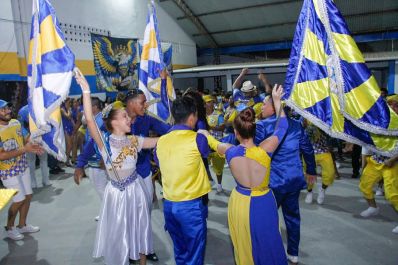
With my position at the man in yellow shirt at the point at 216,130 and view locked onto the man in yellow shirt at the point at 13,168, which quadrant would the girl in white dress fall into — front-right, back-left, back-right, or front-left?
front-left

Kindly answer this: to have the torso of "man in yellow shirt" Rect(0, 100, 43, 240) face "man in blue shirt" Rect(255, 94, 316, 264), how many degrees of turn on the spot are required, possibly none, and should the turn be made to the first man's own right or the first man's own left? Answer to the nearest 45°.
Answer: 0° — they already face them

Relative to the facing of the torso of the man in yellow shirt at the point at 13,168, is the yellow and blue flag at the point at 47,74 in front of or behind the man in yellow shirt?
in front

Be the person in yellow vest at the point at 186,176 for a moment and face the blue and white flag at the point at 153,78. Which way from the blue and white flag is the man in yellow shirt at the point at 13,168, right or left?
left

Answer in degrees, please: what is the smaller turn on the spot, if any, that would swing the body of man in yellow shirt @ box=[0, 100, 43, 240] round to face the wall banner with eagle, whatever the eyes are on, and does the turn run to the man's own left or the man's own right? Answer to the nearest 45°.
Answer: approximately 90° to the man's own left

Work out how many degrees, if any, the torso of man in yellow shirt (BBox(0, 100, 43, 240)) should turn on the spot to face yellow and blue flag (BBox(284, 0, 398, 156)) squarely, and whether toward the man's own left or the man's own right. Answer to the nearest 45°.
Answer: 0° — they already face it

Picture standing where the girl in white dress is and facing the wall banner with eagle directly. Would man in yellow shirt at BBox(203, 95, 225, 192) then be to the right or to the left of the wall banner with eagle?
right

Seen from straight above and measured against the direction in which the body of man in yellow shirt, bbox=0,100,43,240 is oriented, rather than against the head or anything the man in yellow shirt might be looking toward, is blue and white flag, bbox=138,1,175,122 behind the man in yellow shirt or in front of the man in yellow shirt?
in front

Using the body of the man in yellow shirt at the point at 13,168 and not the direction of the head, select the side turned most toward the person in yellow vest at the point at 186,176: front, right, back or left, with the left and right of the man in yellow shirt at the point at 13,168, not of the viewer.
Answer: front

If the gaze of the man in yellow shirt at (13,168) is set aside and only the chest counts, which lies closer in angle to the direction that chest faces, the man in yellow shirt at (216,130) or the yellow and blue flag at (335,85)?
the yellow and blue flag

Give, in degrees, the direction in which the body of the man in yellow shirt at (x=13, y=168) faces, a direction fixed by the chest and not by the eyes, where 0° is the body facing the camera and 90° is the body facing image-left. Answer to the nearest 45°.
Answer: approximately 315°

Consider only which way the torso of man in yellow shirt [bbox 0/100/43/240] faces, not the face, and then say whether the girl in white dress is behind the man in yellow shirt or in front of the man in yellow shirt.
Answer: in front
